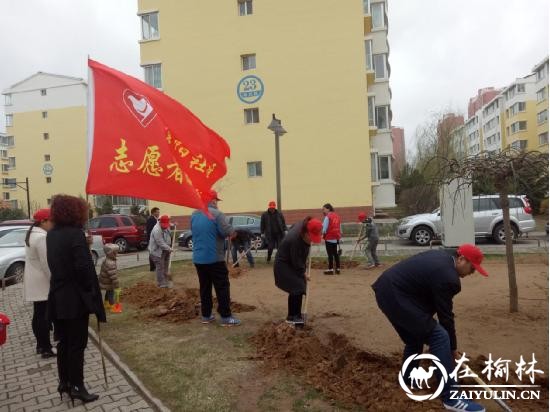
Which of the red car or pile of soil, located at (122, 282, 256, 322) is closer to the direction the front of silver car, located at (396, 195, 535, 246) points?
the red car

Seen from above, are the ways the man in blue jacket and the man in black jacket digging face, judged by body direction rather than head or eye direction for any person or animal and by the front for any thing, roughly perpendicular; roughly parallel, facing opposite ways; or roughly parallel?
roughly perpendicular

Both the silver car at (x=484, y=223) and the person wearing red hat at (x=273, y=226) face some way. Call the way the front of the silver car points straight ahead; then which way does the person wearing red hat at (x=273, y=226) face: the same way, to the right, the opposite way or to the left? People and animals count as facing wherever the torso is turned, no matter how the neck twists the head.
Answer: to the left

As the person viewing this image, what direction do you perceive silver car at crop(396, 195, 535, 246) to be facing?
facing to the left of the viewer

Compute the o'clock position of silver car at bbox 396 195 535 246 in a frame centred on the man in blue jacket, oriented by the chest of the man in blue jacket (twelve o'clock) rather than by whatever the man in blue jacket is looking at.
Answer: The silver car is roughly at 12 o'clock from the man in blue jacket.

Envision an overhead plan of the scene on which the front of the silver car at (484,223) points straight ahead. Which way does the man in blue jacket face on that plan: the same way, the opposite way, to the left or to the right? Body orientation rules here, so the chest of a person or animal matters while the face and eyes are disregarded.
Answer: to the right

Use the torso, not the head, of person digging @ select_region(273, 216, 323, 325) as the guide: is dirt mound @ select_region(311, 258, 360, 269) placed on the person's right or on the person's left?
on the person's left

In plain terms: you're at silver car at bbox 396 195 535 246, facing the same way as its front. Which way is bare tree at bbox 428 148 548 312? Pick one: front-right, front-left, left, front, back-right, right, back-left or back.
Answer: left

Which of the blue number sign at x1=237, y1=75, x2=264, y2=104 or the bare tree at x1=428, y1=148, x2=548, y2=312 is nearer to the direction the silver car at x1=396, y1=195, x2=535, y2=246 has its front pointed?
the blue number sign

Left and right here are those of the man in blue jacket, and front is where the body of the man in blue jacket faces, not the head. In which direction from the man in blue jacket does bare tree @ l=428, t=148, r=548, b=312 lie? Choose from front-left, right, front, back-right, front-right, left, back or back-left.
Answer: front-right
